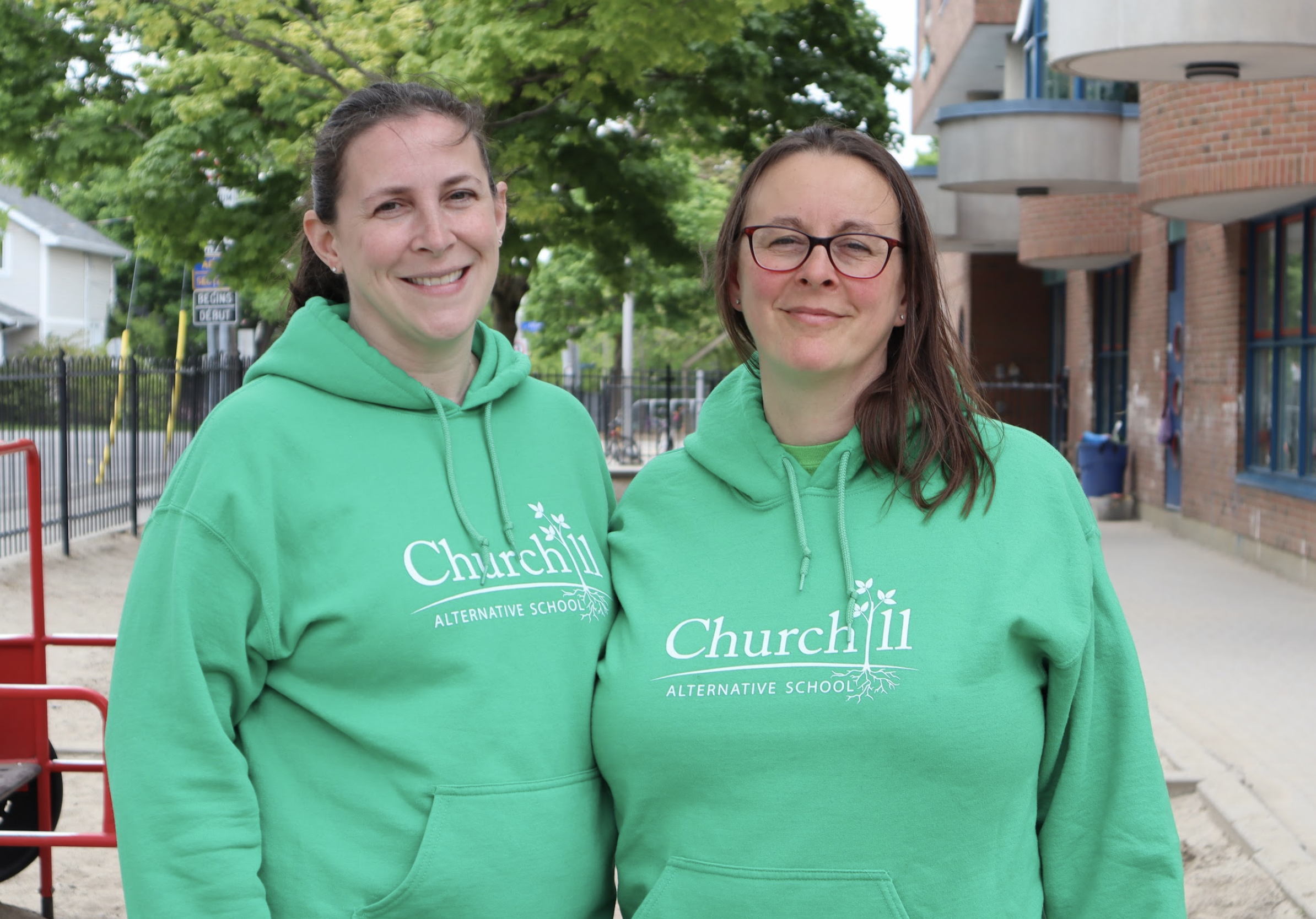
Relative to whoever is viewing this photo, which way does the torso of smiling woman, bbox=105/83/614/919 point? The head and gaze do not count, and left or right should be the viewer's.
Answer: facing the viewer and to the right of the viewer

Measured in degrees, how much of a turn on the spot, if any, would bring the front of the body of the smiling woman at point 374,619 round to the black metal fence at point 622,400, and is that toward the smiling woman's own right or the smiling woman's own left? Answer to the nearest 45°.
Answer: approximately 135° to the smiling woman's own left

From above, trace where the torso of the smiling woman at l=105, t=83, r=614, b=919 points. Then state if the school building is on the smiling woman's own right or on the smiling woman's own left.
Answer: on the smiling woman's own left

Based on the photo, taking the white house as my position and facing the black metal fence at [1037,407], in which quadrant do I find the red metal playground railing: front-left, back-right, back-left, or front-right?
front-right

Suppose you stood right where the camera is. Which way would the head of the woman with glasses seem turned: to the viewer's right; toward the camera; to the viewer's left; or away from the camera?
toward the camera

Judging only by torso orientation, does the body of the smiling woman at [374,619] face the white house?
no

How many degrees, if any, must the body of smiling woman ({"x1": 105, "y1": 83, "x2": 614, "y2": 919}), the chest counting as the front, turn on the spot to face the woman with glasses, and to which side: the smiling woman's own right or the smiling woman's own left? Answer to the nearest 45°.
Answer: approximately 45° to the smiling woman's own left

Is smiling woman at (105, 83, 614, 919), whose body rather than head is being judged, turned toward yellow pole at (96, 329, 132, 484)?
no

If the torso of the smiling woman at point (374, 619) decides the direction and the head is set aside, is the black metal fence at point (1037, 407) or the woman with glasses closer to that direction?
the woman with glasses

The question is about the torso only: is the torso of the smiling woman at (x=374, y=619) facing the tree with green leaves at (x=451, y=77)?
no
